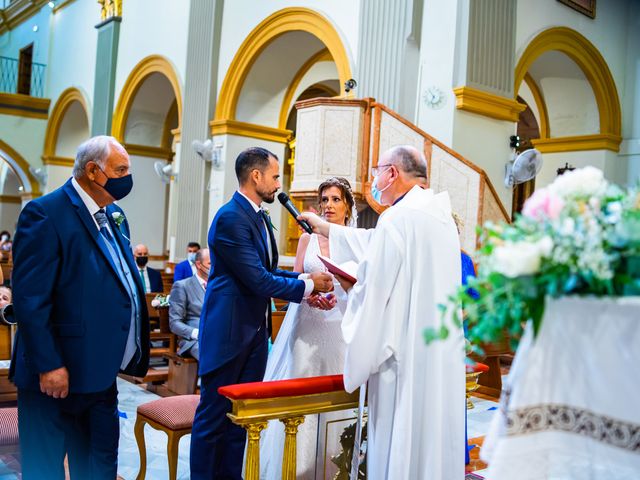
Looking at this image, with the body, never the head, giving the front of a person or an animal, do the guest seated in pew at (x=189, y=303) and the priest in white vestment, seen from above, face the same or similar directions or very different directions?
very different directions

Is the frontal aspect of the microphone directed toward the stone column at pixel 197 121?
no

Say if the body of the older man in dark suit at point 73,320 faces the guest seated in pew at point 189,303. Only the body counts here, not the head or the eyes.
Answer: no

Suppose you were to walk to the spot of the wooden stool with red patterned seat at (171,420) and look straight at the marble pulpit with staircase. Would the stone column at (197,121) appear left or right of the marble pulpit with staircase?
left

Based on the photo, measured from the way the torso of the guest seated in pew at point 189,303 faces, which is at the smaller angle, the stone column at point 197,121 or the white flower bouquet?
the white flower bouquet

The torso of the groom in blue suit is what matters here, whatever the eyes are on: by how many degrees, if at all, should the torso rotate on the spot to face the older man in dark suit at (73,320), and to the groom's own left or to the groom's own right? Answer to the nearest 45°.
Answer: approximately 135° to the groom's own right

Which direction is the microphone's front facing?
to the viewer's left

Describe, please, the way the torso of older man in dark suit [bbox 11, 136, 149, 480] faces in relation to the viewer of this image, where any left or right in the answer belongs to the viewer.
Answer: facing the viewer and to the right of the viewer

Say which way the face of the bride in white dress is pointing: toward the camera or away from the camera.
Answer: toward the camera

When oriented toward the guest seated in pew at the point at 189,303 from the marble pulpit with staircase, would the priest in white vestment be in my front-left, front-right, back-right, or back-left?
front-left

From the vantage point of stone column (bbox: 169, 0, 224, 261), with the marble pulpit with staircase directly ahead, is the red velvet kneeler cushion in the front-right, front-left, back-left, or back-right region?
front-right

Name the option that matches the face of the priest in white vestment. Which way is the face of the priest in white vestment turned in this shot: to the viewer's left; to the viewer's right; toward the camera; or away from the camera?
to the viewer's left

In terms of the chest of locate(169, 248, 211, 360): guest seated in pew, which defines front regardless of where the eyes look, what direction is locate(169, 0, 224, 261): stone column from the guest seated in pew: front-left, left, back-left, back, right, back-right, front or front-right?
back-left

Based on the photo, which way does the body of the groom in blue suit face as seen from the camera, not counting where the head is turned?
to the viewer's right
